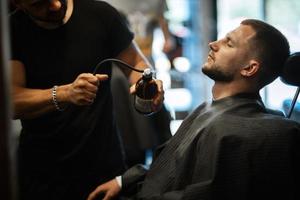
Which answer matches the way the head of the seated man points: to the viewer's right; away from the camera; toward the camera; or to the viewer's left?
to the viewer's left

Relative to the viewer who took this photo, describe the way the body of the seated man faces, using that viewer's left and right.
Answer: facing to the left of the viewer
